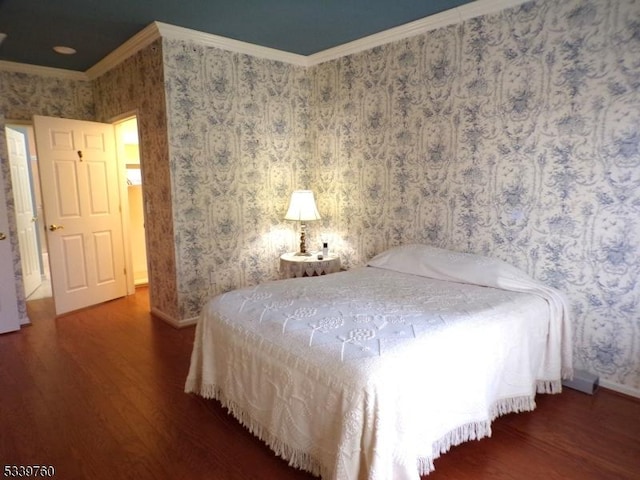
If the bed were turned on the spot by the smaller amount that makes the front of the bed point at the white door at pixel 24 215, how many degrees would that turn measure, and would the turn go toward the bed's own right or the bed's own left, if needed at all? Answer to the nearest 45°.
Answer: approximately 90° to the bed's own right

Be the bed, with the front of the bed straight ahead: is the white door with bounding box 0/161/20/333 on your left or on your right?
on your right

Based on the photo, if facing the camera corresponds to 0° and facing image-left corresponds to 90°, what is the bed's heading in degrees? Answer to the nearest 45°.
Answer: approximately 45°

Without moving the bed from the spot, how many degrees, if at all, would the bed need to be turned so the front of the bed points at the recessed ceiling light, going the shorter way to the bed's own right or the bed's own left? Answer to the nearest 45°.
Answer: approximately 90° to the bed's own right
